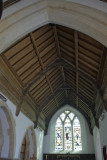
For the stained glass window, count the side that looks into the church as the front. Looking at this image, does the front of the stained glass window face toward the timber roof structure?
yes

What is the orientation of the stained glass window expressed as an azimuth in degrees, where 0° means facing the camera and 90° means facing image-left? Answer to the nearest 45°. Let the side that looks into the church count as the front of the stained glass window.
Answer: approximately 0°
